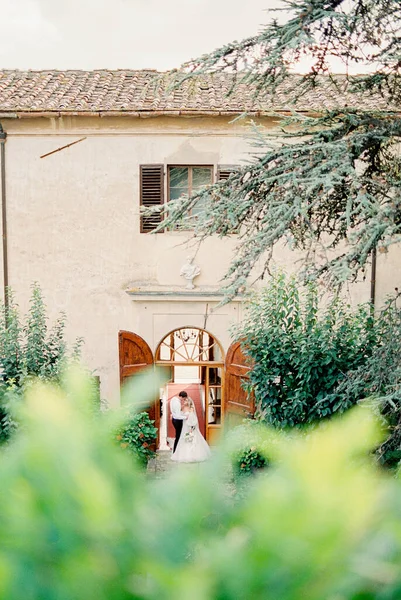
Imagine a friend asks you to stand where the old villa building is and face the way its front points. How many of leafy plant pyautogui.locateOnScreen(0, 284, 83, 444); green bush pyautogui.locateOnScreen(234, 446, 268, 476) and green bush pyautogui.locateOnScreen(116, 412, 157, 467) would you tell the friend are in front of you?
3

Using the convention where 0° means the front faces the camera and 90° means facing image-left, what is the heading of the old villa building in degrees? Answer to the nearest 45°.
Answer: approximately 0°

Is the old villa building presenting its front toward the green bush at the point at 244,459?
yes

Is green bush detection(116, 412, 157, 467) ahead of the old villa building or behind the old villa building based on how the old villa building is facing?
ahead

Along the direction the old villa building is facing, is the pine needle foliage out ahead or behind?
ahead

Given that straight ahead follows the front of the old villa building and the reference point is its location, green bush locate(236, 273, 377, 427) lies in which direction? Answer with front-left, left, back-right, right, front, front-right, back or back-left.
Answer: front-left

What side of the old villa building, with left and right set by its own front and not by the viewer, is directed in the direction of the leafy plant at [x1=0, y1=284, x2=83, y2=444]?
right
